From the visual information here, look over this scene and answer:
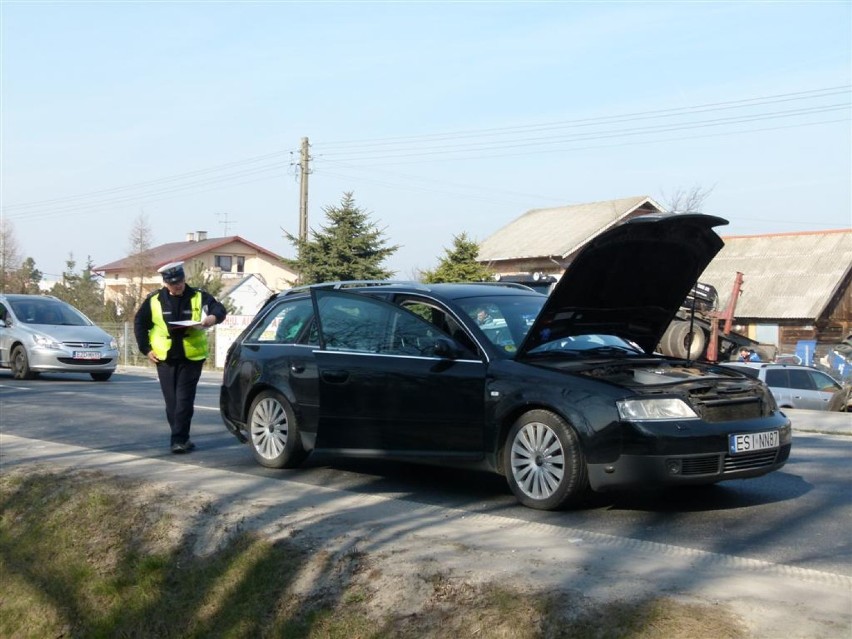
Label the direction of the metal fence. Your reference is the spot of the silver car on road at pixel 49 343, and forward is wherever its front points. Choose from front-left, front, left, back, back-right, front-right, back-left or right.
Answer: back-left

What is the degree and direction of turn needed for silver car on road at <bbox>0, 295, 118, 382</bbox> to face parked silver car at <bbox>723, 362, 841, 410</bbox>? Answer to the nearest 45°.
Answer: approximately 45° to its left

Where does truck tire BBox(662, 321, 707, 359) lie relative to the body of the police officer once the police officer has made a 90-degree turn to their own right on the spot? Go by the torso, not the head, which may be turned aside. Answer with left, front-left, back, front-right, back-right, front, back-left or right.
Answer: back-right

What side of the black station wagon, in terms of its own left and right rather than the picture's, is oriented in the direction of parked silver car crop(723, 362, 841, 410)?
left

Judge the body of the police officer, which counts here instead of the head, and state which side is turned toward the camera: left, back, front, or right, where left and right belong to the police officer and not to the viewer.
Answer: front

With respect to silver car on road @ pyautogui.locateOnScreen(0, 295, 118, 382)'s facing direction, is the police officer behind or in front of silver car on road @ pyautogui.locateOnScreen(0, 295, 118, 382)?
in front

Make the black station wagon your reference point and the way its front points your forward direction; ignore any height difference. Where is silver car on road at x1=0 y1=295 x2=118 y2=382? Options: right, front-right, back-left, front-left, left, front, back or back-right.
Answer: back

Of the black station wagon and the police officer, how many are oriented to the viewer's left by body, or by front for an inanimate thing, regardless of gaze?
0

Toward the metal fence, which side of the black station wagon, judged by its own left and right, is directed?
back

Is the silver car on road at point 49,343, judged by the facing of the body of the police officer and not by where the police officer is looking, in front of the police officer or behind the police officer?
behind

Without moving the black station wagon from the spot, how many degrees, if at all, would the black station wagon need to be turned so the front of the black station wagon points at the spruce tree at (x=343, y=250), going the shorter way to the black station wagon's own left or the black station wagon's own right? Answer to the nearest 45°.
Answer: approximately 135° to the black station wagon's own left

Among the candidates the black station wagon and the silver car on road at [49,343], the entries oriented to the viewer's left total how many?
0

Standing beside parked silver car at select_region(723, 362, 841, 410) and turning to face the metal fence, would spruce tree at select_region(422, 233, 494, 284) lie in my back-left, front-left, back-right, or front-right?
front-right

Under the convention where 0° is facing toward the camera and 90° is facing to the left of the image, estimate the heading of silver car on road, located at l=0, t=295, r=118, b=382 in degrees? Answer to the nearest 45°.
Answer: approximately 315°

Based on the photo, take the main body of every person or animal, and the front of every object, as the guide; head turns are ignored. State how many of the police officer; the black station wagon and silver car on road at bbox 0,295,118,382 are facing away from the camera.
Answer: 0

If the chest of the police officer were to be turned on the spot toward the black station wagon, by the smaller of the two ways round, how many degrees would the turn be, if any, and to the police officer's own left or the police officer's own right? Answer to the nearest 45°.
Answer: approximately 45° to the police officer's own left

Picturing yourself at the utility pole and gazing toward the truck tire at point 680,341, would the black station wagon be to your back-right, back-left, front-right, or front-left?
front-right

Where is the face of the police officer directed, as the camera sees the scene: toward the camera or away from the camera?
toward the camera
